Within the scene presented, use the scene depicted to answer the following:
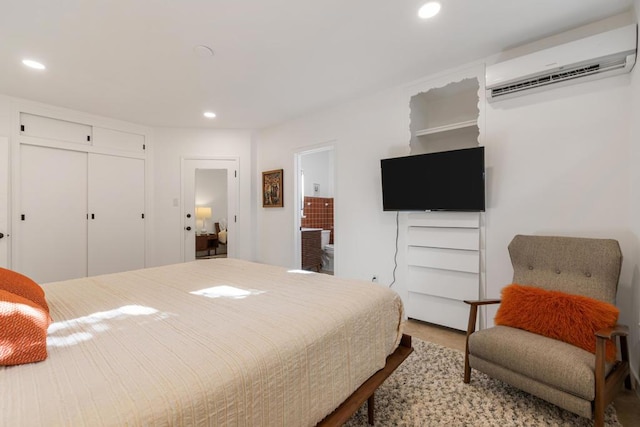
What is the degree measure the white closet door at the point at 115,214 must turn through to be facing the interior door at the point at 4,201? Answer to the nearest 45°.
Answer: approximately 135° to its right

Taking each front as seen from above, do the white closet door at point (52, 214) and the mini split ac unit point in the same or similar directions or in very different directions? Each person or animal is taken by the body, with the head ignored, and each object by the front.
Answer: very different directions

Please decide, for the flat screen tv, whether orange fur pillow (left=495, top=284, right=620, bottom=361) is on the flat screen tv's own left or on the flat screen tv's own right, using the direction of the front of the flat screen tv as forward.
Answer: on the flat screen tv's own left

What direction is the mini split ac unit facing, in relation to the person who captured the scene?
facing the viewer and to the left of the viewer

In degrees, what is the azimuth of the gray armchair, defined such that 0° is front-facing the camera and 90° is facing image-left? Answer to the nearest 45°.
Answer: approximately 45°

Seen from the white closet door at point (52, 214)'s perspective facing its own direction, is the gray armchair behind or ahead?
ahead

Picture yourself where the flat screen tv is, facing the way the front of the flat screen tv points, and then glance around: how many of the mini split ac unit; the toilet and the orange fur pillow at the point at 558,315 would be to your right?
1

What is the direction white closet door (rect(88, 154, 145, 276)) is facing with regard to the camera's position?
facing the viewer and to the right of the viewer

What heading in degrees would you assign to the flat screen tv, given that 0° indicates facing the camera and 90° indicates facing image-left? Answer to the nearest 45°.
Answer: approximately 45°

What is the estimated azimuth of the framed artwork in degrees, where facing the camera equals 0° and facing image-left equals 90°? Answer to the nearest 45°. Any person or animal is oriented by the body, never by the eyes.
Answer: approximately 45°

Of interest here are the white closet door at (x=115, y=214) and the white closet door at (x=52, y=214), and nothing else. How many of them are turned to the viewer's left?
0
